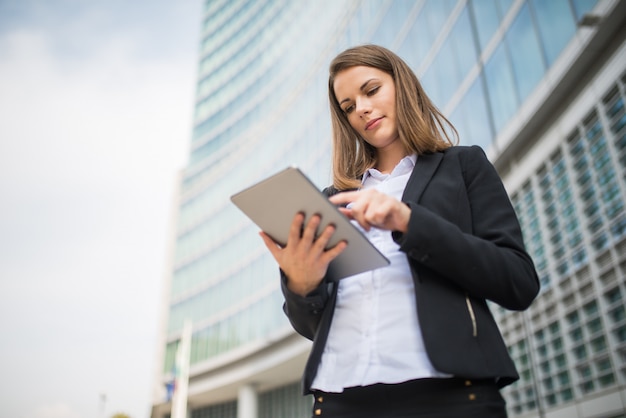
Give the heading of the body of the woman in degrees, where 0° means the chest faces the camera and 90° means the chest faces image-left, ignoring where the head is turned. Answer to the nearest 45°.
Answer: approximately 45°

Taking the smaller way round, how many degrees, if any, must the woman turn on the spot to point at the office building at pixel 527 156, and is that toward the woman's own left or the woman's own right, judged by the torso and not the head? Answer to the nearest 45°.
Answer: approximately 135° to the woman's own right
